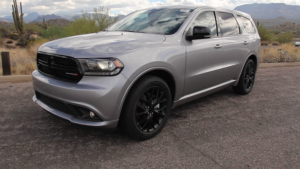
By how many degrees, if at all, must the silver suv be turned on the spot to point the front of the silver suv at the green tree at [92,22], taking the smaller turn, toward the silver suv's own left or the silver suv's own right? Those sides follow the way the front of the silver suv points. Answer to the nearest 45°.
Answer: approximately 135° to the silver suv's own right

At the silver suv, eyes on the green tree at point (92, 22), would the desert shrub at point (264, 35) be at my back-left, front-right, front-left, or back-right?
front-right

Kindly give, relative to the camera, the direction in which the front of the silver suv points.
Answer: facing the viewer and to the left of the viewer

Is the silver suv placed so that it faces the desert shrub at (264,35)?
no
